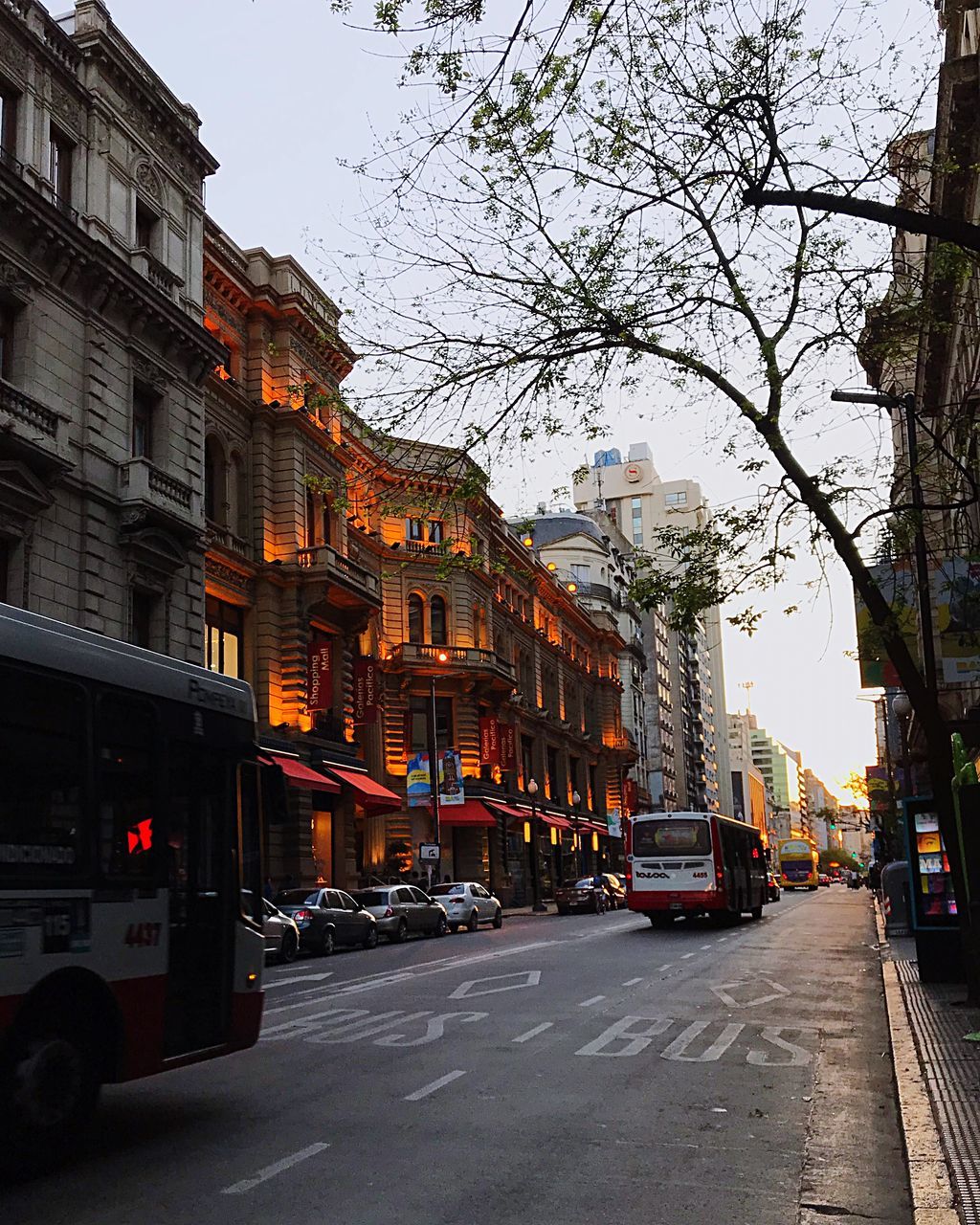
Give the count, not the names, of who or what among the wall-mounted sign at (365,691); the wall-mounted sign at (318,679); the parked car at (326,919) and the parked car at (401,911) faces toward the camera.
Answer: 2

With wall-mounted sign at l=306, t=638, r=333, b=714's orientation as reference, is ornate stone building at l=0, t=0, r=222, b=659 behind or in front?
in front

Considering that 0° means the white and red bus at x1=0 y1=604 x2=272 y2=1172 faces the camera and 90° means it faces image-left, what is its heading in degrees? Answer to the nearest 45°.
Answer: approximately 225°

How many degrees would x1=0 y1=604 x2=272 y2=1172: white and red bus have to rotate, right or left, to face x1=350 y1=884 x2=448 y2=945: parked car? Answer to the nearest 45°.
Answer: approximately 45° to its left

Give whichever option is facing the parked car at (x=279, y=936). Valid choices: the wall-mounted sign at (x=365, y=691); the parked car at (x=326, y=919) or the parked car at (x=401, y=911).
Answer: the wall-mounted sign

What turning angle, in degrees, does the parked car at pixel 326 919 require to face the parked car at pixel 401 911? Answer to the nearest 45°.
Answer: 0° — it already faces it

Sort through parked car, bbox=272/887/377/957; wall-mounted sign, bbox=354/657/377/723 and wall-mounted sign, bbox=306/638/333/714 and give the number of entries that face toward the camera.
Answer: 2

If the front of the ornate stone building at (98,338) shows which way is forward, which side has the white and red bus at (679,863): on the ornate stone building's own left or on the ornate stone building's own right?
on the ornate stone building's own left

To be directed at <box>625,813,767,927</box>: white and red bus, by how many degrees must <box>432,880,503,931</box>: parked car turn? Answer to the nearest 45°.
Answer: approximately 90° to its right

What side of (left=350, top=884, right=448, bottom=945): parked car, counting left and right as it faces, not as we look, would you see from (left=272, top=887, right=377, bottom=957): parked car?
back

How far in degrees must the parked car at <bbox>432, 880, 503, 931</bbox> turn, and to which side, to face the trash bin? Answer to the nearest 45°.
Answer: approximately 90° to its right

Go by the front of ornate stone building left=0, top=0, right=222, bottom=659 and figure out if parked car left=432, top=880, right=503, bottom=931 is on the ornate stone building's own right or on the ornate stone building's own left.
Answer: on the ornate stone building's own left
